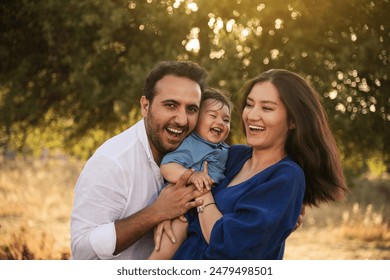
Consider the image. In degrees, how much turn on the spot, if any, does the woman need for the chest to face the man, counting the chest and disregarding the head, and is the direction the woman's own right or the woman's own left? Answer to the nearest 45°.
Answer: approximately 45° to the woman's own right

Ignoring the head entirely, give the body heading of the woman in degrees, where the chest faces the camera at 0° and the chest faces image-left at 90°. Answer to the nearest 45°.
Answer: approximately 45°
